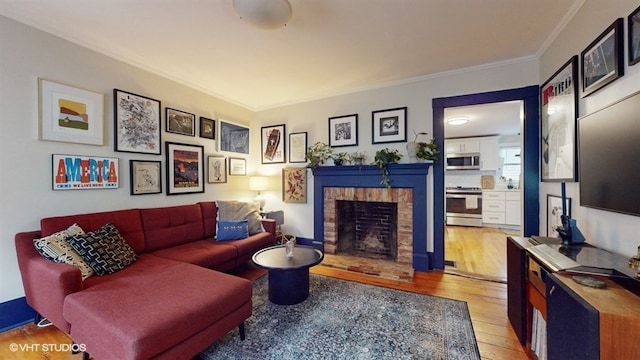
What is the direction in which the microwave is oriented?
toward the camera

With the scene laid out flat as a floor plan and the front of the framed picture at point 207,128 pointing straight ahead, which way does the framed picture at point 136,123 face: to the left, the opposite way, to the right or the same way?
the same way

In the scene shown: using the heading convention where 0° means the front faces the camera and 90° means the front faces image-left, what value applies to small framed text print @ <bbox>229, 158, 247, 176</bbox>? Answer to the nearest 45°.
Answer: approximately 315°

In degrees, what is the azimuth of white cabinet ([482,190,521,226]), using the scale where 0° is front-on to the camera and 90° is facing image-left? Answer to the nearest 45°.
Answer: approximately 0°

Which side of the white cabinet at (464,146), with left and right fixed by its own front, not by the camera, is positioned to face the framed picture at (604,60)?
front

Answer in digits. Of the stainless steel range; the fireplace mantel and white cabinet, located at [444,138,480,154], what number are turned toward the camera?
3

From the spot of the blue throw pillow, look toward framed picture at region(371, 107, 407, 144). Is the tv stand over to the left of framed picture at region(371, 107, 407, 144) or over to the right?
right

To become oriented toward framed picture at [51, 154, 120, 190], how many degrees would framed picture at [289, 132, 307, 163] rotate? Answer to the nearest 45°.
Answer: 0° — it already faces it

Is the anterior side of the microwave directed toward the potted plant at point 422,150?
yes

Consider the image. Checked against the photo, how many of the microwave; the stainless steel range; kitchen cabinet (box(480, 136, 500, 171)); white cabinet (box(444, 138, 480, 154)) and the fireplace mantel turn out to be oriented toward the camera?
5

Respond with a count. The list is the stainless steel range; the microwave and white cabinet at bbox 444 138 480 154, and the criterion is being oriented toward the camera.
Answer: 3

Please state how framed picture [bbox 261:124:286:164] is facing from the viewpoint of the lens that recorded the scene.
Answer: facing the viewer and to the left of the viewer

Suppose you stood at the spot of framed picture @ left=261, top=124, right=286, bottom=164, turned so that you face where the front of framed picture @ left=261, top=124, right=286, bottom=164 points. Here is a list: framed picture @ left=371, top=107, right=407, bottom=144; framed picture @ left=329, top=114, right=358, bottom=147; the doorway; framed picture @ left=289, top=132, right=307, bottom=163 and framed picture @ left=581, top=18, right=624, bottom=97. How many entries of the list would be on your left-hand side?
5
